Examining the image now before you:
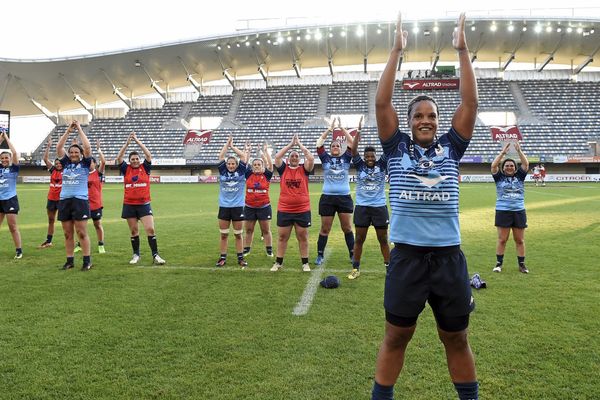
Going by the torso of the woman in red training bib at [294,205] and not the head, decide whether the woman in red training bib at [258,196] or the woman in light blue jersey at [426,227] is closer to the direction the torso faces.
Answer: the woman in light blue jersey

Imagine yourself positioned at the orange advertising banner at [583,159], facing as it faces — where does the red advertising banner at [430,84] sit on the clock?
the red advertising banner at [430,84] is roughly at 3 o'clock from the orange advertising banner at [583,159].

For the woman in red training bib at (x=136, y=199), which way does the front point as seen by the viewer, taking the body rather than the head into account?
toward the camera

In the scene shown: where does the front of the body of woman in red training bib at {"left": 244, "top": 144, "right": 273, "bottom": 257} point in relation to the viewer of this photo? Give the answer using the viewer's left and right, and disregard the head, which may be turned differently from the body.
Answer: facing the viewer

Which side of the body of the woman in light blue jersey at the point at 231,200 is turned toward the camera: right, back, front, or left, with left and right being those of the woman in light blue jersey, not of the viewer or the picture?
front

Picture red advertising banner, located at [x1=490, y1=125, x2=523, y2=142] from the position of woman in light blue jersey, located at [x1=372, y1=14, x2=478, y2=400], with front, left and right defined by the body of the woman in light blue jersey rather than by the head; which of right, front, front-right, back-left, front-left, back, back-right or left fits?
back

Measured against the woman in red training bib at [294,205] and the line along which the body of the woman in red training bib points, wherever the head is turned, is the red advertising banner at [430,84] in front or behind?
behind

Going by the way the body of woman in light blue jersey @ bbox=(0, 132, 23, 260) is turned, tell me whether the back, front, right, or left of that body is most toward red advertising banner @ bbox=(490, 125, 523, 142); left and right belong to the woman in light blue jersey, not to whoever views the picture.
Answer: left

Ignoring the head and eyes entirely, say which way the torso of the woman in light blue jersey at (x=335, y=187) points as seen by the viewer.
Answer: toward the camera
